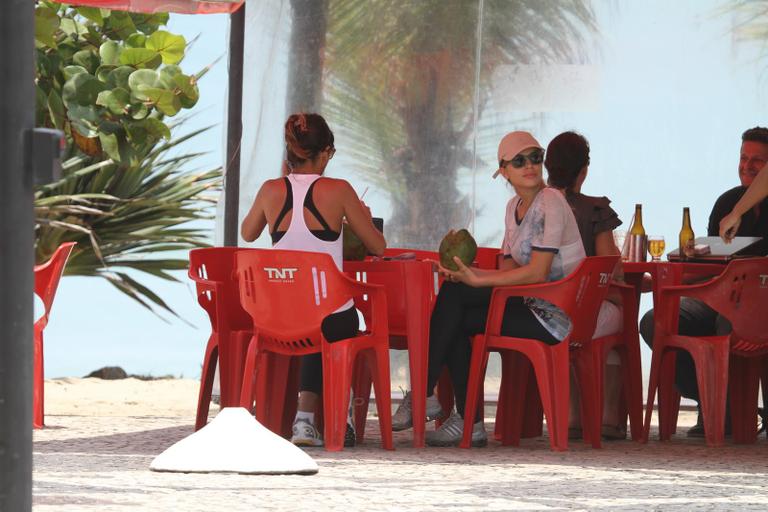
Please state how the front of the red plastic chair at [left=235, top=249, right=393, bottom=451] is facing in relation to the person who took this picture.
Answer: facing away from the viewer and to the right of the viewer

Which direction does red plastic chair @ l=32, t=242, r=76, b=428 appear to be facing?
to the viewer's left

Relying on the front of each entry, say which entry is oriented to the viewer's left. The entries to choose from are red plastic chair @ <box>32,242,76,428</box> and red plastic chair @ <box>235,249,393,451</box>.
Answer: red plastic chair @ <box>32,242,76,428</box>

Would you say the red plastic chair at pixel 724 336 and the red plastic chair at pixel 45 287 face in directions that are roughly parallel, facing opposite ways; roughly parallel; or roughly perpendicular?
roughly perpendicular

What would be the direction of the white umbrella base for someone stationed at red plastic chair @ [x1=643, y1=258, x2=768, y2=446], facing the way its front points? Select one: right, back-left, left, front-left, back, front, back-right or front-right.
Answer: left

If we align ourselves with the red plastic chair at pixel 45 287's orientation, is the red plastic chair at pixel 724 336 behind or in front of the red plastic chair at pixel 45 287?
behind

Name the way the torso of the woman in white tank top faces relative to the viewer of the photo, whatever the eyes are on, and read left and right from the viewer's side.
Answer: facing away from the viewer

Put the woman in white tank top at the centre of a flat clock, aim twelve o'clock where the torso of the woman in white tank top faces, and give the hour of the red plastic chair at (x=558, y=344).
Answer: The red plastic chair is roughly at 3 o'clock from the woman in white tank top.

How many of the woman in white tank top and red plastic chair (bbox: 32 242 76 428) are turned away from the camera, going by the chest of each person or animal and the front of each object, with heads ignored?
1

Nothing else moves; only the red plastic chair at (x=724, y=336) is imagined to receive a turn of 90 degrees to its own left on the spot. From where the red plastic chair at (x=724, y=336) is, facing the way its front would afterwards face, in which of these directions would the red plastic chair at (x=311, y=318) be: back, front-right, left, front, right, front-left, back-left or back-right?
front

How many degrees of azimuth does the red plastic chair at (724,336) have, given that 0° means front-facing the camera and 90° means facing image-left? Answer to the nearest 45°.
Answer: approximately 135°

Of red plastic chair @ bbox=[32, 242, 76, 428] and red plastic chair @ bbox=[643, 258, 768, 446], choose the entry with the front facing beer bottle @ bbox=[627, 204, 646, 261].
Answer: red plastic chair @ bbox=[643, 258, 768, 446]

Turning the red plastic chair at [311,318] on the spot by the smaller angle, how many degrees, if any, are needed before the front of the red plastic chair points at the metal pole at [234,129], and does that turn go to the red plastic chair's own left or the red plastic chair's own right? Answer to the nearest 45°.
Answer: approximately 45° to the red plastic chair's own left
